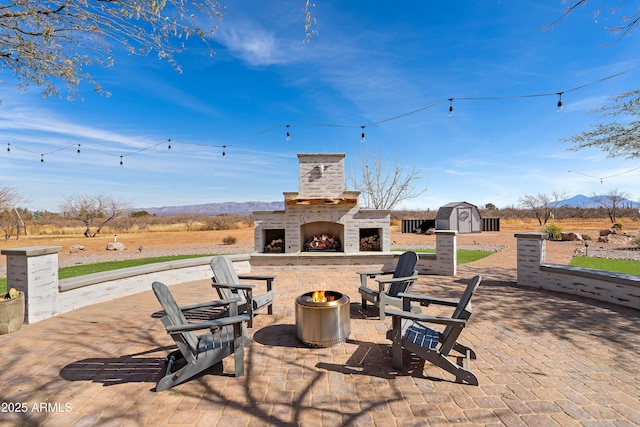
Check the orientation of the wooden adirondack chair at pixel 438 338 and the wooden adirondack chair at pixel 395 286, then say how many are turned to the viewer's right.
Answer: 0

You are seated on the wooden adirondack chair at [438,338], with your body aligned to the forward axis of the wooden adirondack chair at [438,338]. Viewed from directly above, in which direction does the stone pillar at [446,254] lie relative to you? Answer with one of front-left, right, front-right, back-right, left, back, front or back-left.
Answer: right

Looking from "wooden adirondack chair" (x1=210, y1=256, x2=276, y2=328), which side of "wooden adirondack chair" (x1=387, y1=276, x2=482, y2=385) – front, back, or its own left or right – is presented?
front

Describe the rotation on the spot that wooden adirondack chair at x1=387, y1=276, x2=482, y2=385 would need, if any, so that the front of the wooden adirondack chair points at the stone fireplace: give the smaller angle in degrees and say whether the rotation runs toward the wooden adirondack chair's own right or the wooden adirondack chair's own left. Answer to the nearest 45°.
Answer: approximately 45° to the wooden adirondack chair's own right

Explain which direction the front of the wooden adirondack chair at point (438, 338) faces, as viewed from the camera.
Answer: facing to the left of the viewer

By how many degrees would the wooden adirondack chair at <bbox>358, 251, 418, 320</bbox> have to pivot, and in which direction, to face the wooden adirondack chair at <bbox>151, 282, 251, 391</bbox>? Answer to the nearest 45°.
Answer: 0° — it already faces it

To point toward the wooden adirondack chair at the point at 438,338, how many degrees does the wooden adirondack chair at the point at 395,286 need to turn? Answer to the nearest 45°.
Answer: approximately 45° to its left

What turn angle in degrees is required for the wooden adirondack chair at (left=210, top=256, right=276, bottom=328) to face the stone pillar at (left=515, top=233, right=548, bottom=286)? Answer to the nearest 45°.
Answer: approximately 45° to its left

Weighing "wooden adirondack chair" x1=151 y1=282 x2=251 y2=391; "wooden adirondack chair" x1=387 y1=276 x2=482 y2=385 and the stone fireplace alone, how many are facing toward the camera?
1

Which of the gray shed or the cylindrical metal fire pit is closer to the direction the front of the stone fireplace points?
the cylindrical metal fire pit

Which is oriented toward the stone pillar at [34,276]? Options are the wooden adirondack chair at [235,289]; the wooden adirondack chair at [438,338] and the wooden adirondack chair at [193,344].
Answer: the wooden adirondack chair at [438,338]

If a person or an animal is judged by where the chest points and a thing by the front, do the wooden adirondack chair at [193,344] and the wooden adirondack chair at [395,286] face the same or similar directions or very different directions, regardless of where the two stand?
very different directions

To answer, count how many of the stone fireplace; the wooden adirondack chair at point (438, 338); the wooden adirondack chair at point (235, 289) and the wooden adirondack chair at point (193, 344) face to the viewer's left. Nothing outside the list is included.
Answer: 1

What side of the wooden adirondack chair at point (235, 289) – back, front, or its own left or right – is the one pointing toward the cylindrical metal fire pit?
front

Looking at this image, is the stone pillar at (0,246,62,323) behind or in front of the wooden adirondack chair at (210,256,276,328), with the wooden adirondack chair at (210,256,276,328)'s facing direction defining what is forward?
behind

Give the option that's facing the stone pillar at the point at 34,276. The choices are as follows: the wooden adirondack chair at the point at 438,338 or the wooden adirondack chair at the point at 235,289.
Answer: the wooden adirondack chair at the point at 438,338
